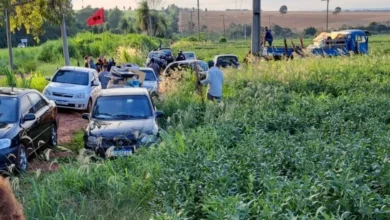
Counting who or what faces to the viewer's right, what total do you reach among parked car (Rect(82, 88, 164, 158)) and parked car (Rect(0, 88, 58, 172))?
0

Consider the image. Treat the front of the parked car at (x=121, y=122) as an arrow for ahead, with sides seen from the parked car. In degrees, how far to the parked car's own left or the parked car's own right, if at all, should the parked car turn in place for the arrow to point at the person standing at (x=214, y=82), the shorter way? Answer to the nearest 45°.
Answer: approximately 135° to the parked car's own left

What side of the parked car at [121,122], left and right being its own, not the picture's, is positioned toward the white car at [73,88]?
back

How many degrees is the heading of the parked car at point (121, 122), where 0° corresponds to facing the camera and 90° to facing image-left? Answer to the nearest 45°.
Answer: approximately 0°

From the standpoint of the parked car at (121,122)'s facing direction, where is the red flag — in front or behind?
behind

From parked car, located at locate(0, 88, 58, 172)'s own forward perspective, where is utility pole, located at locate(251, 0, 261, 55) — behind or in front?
behind

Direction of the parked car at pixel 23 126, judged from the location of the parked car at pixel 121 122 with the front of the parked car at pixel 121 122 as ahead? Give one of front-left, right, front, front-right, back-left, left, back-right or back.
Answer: right

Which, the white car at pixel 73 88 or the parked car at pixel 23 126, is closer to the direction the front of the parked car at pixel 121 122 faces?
the parked car

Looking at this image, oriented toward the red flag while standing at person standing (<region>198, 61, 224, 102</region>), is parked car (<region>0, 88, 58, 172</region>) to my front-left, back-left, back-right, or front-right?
back-left

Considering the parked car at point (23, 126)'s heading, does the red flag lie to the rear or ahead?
to the rear

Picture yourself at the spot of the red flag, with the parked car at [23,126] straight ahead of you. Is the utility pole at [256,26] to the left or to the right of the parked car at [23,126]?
left

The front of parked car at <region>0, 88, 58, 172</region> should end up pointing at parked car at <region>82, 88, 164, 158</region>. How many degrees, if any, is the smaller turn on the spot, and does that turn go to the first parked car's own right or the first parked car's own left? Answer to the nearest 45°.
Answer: approximately 135° to the first parked car's own left
